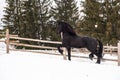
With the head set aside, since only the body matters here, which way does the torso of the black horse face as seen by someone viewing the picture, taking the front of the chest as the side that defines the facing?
to the viewer's left

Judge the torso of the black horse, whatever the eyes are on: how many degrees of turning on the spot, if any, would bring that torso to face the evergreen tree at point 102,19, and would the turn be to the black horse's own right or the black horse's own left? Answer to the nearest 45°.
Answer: approximately 90° to the black horse's own right
